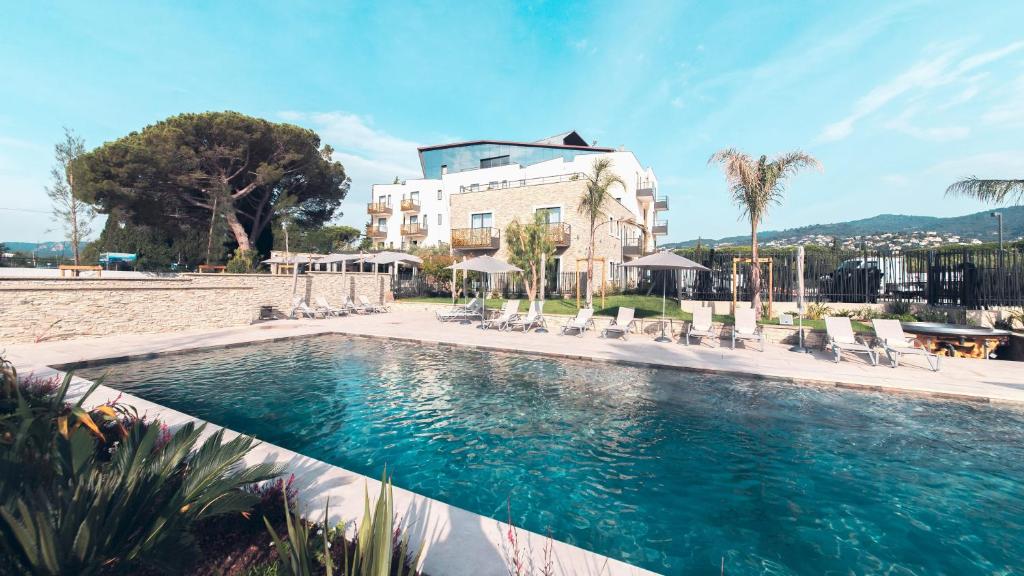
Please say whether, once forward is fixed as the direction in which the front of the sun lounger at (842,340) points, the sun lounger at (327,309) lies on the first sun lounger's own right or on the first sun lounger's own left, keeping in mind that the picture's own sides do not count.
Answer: on the first sun lounger's own right

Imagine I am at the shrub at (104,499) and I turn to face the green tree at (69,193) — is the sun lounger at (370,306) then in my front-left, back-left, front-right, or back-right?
front-right

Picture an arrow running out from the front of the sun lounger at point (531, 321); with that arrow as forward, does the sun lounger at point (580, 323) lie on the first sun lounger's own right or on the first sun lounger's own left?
on the first sun lounger's own left

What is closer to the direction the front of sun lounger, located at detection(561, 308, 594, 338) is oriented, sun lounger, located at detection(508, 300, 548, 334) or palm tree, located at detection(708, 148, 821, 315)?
the sun lounger

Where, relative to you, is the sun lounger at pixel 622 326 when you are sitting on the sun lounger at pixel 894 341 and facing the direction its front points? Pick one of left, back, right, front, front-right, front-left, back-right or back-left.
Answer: back-right

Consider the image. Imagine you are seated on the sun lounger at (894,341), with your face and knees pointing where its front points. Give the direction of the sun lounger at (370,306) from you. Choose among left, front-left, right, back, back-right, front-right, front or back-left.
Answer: back-right

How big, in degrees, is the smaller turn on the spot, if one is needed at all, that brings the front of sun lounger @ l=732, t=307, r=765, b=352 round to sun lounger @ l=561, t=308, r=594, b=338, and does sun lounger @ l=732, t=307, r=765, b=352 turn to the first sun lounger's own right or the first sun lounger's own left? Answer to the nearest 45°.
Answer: approximately 90° to the first sun lounger's own right

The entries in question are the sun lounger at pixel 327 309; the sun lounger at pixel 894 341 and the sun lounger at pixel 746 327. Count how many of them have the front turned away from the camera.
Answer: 0

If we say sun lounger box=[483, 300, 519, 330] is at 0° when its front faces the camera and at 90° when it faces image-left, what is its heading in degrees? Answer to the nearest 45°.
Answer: approximately 45°

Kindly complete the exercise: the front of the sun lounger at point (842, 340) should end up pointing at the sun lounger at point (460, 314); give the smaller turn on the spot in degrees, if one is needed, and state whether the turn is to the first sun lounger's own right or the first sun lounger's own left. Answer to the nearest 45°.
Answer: approximately 135° to the first sun lounger's own right

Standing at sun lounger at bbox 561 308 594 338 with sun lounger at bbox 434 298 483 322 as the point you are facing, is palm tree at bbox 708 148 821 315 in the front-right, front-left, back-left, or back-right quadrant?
back-right

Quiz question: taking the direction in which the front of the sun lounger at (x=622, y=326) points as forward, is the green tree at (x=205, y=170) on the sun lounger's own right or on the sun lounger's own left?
on the sun lounger's own right

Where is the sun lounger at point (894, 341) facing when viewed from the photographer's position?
facing the viewer and to the right of the viewer

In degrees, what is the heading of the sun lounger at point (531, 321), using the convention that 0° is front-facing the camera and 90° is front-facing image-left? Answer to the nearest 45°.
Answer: approximately 45°
